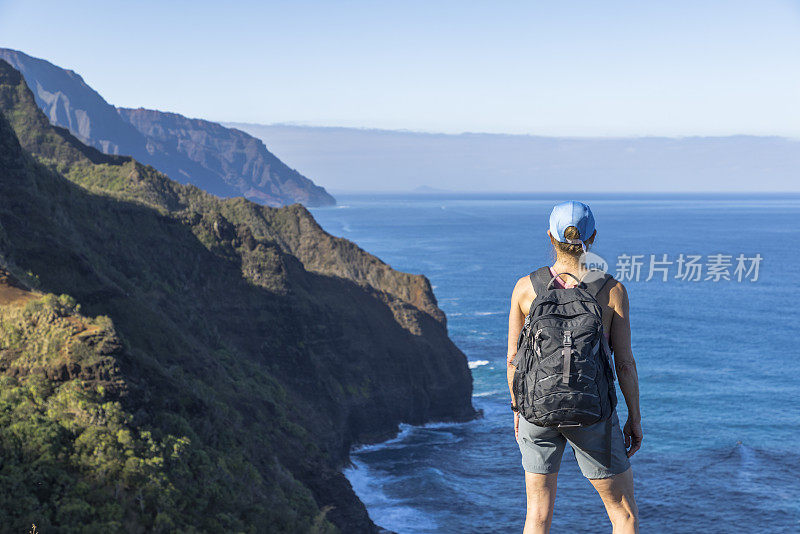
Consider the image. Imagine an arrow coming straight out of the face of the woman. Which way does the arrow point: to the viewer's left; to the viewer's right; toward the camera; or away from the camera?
away from the camera

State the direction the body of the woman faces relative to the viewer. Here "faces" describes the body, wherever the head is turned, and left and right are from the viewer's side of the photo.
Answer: facing away from the viewer
